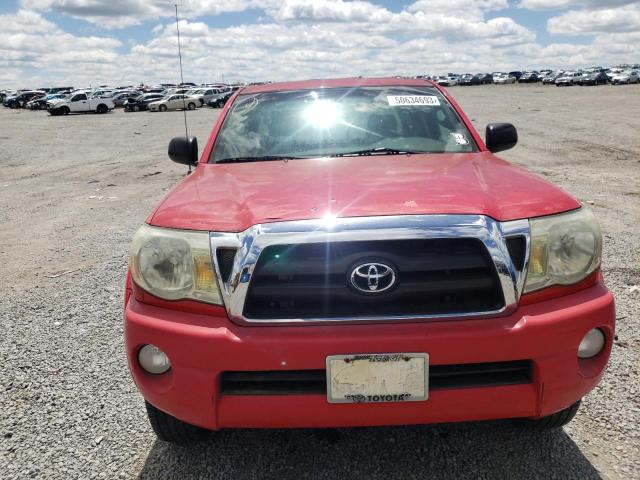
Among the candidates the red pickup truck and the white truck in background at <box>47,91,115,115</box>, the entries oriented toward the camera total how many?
1

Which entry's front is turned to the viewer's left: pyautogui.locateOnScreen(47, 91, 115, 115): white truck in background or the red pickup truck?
the white truck in background

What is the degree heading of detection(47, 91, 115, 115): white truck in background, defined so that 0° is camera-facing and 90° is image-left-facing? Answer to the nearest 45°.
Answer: approximately 90°

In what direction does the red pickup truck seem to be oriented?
toward the camera

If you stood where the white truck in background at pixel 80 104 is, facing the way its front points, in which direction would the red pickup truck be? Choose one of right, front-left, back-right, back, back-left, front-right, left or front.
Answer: left

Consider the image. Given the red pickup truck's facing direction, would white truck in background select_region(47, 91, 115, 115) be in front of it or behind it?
behind
